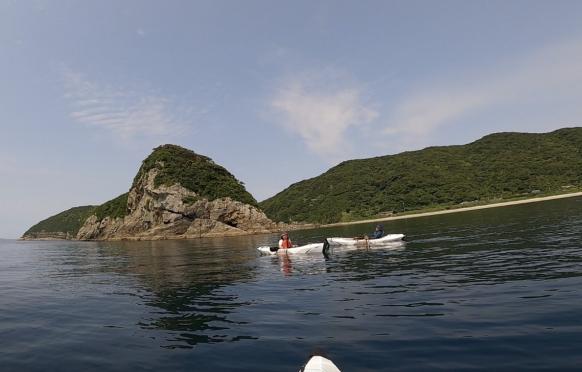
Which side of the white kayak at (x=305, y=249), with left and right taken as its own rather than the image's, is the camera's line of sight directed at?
right

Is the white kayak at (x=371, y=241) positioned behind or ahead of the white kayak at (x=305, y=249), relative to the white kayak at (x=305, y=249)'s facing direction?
ahead
